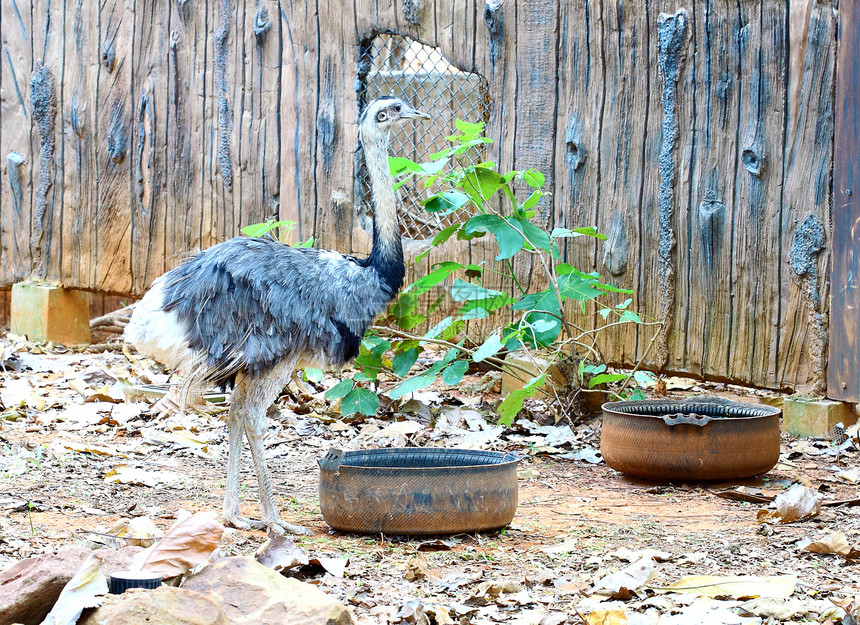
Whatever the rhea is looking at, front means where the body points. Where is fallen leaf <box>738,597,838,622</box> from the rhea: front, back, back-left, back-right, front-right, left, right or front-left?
front-right

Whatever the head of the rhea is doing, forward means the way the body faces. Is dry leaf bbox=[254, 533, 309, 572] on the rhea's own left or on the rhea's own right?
on the rhea's own right

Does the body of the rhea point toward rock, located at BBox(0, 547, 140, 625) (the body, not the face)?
no

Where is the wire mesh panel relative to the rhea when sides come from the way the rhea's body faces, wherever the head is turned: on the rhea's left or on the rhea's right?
on the rhea's left

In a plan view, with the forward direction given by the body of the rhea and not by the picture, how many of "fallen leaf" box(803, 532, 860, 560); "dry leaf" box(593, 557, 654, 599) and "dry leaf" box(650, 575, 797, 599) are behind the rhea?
0

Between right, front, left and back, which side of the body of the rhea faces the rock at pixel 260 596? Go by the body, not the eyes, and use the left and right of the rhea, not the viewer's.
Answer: right

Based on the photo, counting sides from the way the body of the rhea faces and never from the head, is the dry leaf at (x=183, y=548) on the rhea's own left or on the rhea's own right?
on the rhea's own right

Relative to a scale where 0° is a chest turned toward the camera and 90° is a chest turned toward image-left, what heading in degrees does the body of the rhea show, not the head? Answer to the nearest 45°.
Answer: approximately 270°

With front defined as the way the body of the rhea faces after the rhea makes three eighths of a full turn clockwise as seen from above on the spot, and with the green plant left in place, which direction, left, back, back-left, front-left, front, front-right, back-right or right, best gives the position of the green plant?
back

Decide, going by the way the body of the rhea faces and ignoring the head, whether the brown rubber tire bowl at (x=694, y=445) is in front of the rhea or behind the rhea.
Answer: in front

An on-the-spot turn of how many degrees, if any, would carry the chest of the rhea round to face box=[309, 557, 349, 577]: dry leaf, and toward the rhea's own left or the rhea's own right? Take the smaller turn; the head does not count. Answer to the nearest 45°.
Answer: approximately 90° to the rhea's own right

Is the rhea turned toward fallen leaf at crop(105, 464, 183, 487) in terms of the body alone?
no

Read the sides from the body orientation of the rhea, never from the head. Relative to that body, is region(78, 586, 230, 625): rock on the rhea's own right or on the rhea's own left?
on the rhea's own right
